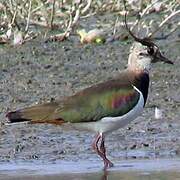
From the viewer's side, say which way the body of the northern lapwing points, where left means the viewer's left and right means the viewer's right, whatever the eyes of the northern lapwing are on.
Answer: facing to the right of the viewer
